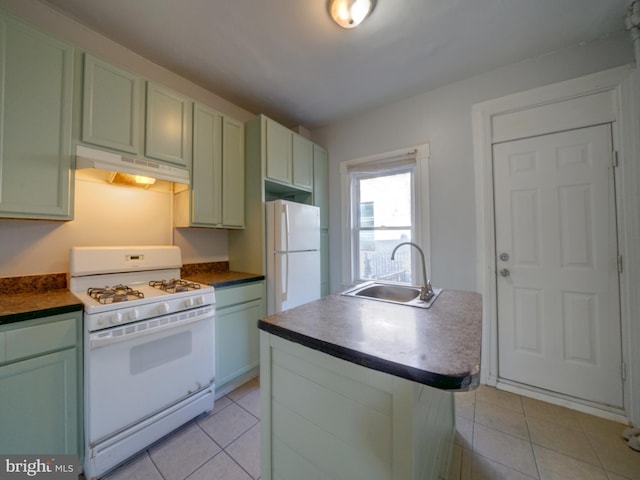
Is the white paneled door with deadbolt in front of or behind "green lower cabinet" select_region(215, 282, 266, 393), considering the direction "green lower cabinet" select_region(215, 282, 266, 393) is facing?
in front

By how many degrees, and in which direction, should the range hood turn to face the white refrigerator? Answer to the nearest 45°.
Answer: approximately 45° to its left

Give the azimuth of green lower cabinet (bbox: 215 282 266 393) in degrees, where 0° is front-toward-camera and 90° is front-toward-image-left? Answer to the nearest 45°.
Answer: approximately 315°

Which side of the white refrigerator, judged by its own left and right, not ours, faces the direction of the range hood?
right

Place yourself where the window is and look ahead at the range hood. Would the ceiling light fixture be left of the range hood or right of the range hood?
left

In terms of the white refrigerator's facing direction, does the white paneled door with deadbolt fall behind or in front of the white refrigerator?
in front

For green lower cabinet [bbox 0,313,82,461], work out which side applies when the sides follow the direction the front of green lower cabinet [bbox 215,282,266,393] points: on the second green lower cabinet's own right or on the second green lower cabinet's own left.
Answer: on the second green lower cabinet's own right

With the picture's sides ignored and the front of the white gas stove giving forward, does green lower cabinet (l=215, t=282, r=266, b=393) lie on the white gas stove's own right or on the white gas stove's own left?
on the white gas stove's own left
